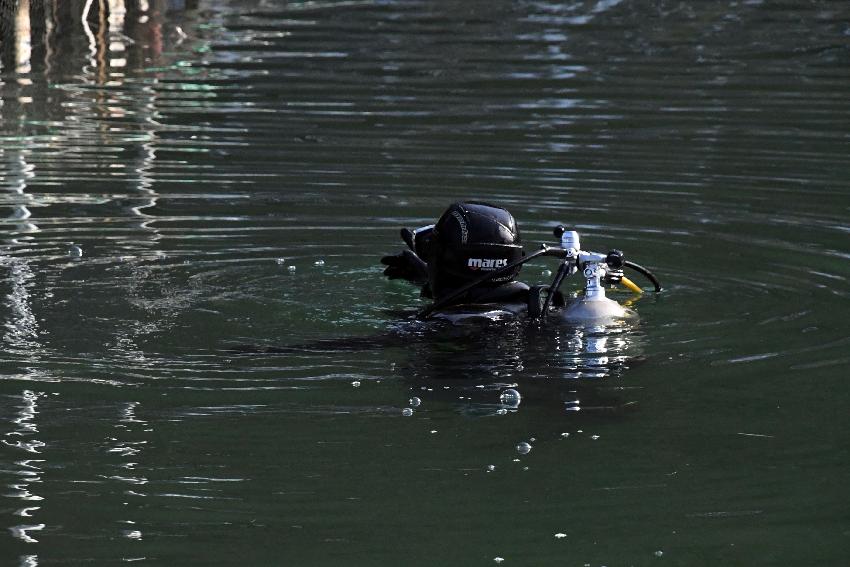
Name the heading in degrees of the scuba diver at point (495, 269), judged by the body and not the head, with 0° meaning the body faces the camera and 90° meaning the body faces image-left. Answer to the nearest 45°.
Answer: approximately 90°

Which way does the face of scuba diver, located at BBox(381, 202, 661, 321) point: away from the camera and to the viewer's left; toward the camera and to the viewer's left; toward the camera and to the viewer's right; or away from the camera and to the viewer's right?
away from the camera and to the viewer's left
